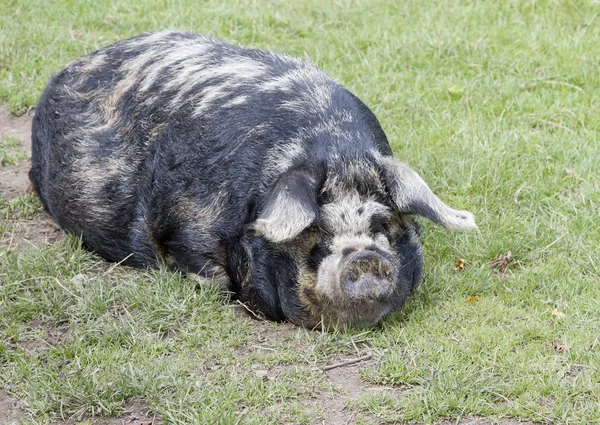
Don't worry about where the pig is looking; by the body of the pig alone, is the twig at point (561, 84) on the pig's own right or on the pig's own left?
on the pig's own left

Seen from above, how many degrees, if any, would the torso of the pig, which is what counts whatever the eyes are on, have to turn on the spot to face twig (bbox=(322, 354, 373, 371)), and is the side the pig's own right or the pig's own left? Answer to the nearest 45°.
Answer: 0° — it already faces it

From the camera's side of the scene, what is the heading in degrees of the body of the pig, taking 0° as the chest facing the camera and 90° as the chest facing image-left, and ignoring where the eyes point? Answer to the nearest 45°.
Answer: approximately 315°
